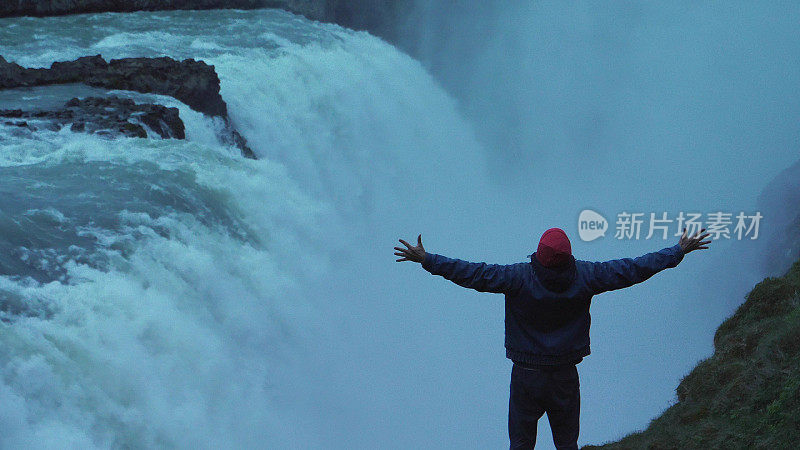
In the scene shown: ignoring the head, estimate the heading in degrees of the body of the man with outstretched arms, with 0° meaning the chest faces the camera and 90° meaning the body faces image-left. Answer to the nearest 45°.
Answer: approximately 180°

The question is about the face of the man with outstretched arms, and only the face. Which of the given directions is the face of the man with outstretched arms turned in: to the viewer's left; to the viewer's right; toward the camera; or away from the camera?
away from the camera
